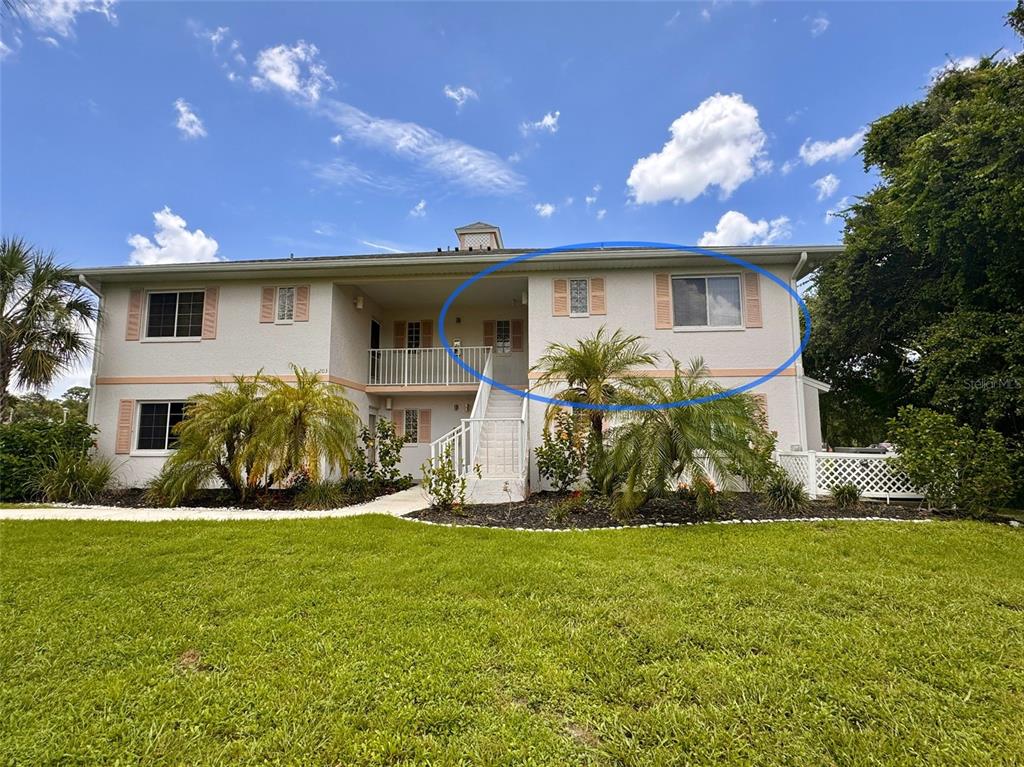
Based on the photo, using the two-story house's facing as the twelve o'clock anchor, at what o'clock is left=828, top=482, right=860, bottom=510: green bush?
The green bush is roughly at 10 o'clock from the two-story house.

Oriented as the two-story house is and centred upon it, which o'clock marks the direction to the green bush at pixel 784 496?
The green bush is roughly at 10 o'clock from the two-story house.

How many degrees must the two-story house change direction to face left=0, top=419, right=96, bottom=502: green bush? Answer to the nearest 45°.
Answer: approximately 90° to its right

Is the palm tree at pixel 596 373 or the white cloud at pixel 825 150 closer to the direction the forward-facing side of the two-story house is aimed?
the palm tree

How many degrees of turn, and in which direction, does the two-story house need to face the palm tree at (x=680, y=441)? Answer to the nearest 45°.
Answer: approximately 45° to its left

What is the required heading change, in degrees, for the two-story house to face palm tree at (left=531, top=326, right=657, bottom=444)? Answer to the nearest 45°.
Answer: approximately 45° to its left

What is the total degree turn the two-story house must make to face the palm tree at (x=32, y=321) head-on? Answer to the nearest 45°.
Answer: approximately 90° to its right

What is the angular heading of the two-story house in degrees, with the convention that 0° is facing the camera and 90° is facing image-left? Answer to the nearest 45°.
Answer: approximately 0°

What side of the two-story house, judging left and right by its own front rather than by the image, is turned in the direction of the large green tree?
left
